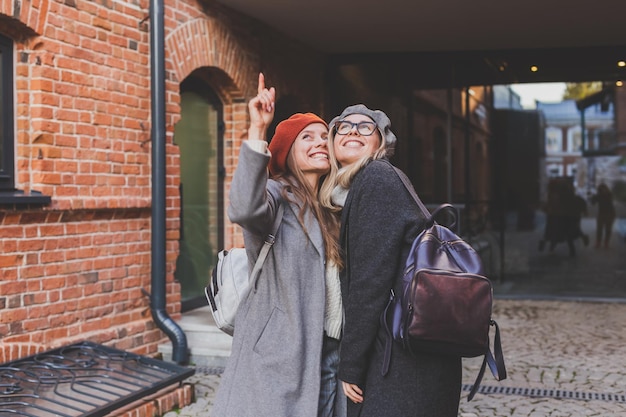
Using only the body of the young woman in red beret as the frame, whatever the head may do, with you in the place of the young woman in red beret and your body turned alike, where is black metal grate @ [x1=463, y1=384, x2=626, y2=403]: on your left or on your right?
on your left

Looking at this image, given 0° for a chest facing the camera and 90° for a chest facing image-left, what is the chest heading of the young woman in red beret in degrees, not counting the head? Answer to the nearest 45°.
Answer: approximately 315°

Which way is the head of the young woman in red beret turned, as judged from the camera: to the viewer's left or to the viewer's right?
to the viewer's right

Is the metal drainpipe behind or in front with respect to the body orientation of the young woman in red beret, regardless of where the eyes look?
behind

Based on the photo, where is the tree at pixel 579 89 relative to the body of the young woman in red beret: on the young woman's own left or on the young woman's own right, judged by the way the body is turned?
on the young woman's own left
